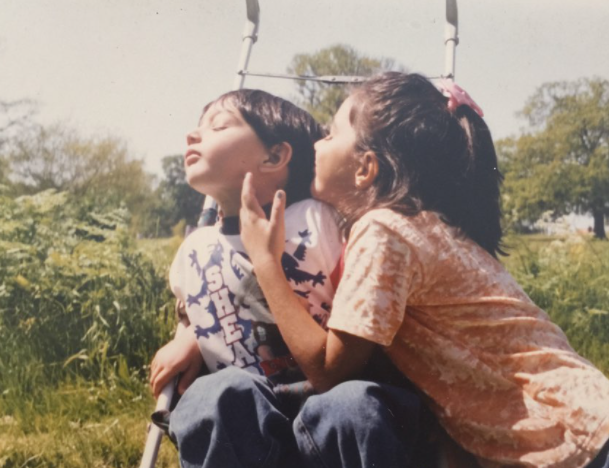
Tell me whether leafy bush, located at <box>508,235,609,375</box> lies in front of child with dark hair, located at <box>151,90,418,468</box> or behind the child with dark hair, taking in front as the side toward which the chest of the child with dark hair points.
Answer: behind

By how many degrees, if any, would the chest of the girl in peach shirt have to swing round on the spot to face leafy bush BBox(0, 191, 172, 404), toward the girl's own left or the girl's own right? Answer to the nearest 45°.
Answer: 0° — they already face it

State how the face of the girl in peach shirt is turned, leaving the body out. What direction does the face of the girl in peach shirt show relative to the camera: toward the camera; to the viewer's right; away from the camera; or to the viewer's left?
to the viewer's left

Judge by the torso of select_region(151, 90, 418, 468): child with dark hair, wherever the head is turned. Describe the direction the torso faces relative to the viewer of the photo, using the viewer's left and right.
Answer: facing the viewer and to the left of the viewer

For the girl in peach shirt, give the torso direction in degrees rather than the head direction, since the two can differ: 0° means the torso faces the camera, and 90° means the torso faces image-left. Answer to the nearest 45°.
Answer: approximately 90°

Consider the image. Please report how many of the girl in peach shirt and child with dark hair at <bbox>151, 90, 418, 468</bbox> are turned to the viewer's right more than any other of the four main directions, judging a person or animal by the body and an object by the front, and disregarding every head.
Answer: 0

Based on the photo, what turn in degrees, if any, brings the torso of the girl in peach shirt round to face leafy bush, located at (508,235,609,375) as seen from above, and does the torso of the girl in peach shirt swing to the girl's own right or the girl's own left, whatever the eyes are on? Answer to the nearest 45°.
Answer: approximately 135° to the girl's own right
